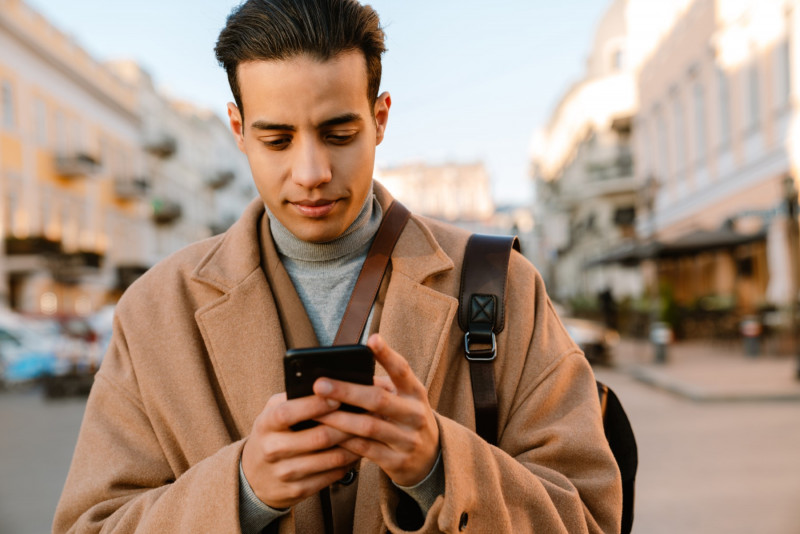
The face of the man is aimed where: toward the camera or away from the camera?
toward the camera

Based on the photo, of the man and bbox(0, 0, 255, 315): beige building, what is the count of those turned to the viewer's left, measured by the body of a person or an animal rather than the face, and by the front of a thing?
0

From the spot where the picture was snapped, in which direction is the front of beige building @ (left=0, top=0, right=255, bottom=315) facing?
facing the viewer and to the right of the viewer

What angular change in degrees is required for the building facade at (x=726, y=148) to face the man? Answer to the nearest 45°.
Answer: approximately 45° to its left

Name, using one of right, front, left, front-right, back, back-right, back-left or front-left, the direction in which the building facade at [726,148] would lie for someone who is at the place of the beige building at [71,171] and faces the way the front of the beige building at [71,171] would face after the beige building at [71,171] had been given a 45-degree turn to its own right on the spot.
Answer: front-left

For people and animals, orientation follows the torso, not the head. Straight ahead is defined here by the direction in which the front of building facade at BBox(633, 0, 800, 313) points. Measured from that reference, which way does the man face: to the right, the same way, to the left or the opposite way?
to the left

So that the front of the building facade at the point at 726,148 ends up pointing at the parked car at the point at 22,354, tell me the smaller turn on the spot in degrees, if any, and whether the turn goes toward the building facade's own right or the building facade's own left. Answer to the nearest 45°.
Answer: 0° — it already faces it

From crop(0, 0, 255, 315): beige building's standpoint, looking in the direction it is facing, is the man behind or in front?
in front

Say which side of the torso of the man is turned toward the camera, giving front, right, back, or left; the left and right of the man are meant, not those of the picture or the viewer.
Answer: front

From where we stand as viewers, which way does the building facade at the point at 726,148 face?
facing the viewer and to the left of the viewer
